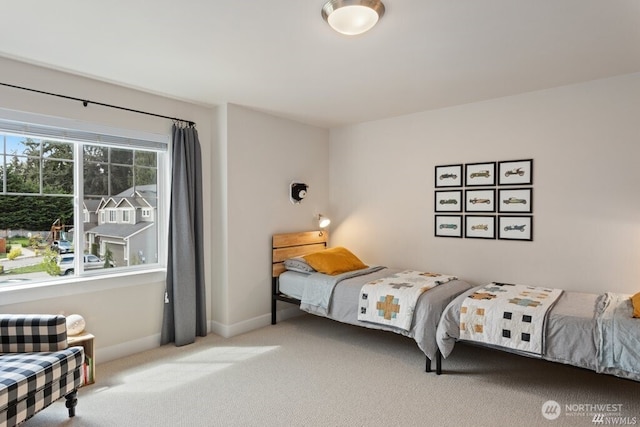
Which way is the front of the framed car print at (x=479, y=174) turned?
toward the camera

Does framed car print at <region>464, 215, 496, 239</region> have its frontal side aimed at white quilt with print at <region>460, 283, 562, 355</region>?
yes

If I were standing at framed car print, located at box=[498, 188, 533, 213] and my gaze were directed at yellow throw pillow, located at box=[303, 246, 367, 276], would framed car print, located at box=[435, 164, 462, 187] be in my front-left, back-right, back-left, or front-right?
front-right

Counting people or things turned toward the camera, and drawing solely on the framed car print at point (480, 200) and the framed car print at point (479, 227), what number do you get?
2

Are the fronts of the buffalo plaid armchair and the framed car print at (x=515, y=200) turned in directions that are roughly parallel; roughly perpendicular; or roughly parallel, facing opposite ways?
roughly perpendicular

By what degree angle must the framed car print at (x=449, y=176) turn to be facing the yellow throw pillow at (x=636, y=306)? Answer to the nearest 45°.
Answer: approximately 90° to its left

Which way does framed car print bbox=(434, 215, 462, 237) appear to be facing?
toward the camera

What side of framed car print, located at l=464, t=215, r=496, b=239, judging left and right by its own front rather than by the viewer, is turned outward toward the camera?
front

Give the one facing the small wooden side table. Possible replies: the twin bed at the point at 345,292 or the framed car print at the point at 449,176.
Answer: the framed car print

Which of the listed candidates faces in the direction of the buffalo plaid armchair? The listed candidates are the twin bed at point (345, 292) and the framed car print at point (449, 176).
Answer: the framed car print

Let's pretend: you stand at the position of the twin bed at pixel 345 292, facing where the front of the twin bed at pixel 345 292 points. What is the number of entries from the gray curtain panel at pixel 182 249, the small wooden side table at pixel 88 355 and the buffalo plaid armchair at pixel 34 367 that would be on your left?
0

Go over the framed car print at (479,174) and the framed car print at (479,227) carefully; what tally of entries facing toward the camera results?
2

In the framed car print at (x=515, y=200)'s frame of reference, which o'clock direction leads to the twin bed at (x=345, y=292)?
The twin bed is roughly at 2 o'clock from the framed car print.

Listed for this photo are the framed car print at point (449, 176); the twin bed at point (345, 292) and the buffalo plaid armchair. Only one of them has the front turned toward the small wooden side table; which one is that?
the framed car print
